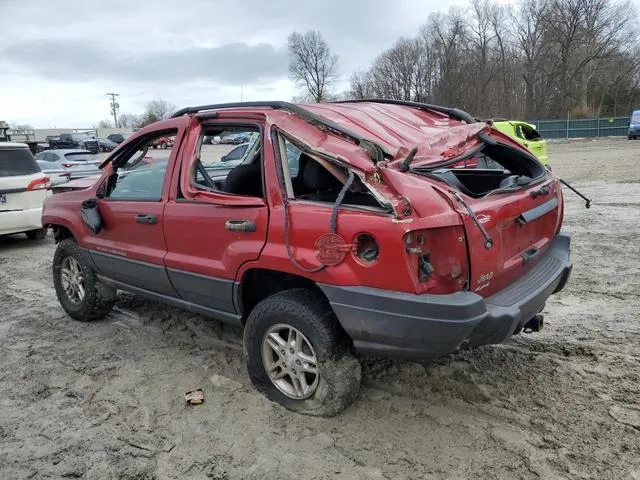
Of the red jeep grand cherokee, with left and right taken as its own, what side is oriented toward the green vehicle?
right

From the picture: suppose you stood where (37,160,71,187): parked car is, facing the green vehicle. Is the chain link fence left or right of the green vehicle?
left

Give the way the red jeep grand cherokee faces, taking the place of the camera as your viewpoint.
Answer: facing away from the viewer and to the left of the viewer

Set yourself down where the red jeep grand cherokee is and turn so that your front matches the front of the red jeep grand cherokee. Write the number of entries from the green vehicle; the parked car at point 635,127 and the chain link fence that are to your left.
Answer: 0

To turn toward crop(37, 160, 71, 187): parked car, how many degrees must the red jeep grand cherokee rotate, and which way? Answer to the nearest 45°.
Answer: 0° — it already faces it

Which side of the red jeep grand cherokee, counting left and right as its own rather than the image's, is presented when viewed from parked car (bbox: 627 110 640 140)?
right

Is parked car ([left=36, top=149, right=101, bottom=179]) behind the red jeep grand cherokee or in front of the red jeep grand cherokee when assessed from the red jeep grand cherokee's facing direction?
in front

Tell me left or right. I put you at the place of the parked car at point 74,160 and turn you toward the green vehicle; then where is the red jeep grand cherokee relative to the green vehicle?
right

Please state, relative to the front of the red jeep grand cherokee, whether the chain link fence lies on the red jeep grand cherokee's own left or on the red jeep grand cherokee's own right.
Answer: on the red jeep grand cherokee's own right

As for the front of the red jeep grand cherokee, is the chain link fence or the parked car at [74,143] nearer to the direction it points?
the parked car

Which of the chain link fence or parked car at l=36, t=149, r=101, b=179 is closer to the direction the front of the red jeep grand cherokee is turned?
the parked car
